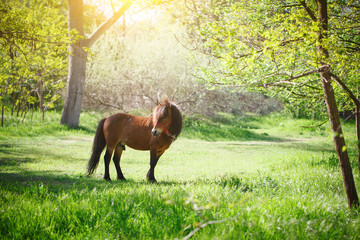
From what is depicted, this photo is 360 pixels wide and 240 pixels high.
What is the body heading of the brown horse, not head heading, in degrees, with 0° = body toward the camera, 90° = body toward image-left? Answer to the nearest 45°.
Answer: approximately 270°
